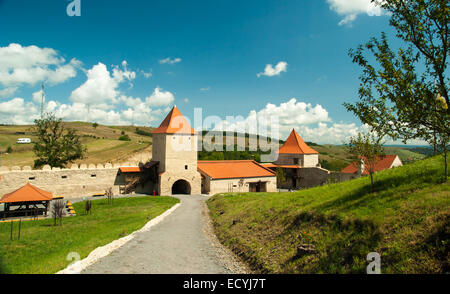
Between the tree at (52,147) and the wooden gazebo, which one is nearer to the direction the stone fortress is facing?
the wooden gazebo

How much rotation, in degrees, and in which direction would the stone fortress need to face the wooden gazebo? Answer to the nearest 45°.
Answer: approximately 45° to its right

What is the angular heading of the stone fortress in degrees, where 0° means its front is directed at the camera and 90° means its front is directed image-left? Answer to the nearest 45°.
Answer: approximately 0°

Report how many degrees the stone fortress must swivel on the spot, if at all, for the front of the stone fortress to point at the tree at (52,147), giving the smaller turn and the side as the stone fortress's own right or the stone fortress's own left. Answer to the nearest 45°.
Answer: approximately 135° to the stone fortress's own right

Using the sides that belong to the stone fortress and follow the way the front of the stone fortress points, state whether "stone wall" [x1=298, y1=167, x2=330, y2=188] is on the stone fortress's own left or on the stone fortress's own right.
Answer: on the stone fortress's own left
